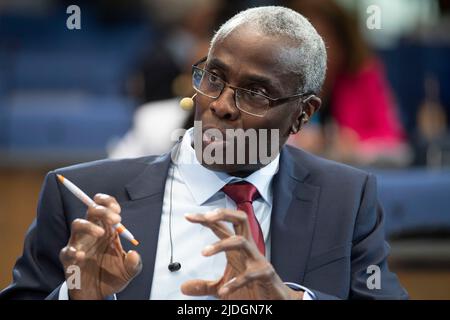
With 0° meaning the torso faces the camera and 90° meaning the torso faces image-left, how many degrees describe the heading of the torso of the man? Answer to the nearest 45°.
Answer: approximately 0°

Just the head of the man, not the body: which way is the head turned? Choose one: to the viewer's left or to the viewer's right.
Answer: to the viewer's left

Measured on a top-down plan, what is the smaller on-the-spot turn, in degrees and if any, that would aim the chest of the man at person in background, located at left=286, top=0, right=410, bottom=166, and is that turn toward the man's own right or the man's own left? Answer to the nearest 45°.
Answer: approximately 180°
